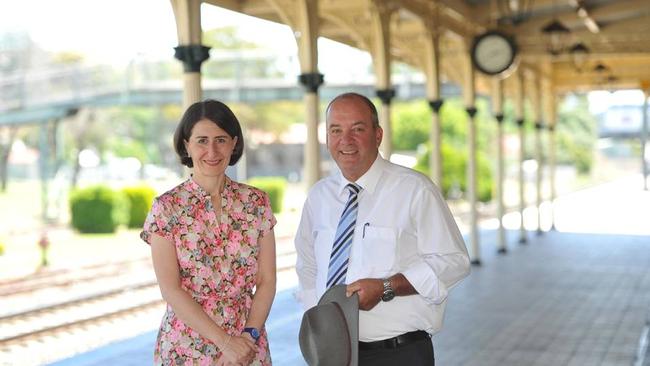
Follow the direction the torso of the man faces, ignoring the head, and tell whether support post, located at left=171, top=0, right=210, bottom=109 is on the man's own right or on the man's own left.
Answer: on the man's own right

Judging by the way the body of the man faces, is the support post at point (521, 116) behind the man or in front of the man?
behind

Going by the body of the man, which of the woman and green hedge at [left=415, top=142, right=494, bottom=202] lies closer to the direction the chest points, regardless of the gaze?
the woman

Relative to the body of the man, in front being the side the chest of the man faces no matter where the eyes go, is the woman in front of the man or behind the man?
in front

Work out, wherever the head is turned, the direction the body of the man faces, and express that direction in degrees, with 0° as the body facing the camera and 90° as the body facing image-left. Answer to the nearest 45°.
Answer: approximately 45°

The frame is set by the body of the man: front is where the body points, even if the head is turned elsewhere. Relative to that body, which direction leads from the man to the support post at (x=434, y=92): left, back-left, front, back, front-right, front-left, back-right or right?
back-right

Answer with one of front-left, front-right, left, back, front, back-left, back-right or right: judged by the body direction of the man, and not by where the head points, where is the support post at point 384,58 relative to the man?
back-right

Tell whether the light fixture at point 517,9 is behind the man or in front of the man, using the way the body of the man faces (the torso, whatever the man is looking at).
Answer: behind

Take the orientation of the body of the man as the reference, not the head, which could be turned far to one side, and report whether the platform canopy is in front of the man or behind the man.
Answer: behind

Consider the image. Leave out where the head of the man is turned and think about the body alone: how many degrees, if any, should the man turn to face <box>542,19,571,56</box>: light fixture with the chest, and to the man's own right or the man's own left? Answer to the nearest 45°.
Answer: approximately 135° to the man's own right
